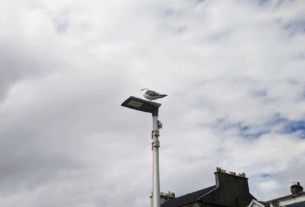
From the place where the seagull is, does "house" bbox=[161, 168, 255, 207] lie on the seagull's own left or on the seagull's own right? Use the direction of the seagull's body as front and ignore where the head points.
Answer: on the seagull's own right

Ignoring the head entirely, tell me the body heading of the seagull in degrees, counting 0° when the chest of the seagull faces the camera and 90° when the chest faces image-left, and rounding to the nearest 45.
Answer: approximately 90°

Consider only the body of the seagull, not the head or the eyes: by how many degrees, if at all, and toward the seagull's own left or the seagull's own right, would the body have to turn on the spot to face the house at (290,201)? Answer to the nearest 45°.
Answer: approximately 135° to the seagull's own right
